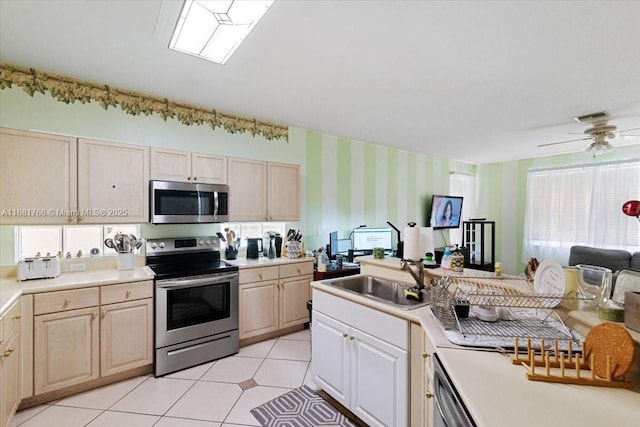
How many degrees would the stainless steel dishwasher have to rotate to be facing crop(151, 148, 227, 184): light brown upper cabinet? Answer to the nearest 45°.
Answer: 0° — it already faces it

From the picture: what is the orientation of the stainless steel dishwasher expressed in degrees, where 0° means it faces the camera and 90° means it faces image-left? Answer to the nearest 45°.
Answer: approximately 90°

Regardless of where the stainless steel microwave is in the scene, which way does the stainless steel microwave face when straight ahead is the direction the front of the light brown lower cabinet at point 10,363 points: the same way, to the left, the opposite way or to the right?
to the right

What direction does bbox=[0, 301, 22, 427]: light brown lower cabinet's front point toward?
to the viewer's right

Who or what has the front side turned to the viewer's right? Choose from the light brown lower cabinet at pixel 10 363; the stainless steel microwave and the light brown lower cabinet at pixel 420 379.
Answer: the light brown lower cabinet at pixel 10 363

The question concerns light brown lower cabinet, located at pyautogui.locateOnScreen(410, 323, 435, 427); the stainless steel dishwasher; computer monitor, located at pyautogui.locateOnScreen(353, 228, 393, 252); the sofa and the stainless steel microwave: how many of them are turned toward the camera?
3

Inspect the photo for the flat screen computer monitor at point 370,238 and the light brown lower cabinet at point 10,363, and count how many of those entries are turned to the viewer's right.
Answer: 1

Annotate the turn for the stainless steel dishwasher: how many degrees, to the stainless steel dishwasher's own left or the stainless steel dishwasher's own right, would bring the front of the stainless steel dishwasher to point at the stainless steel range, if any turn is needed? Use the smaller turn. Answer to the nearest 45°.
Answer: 0° — it already faces it

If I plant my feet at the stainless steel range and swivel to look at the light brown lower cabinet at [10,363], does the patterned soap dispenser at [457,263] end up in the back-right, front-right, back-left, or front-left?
back-left

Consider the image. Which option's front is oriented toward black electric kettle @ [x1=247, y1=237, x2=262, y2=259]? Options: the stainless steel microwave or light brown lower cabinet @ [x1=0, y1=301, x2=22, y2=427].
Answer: the light brown lower cabinet
